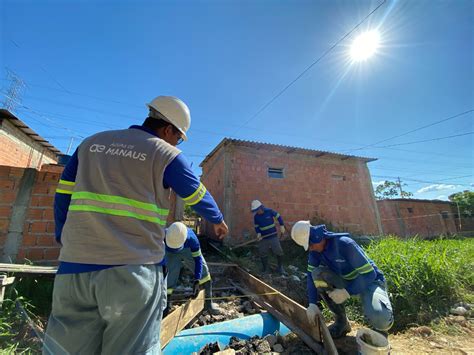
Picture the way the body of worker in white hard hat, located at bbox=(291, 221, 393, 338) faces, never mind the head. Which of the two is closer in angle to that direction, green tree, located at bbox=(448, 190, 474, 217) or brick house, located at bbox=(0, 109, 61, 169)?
the brick house

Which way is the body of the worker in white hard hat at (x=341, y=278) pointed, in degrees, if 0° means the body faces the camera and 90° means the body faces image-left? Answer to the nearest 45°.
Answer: approximately 45°

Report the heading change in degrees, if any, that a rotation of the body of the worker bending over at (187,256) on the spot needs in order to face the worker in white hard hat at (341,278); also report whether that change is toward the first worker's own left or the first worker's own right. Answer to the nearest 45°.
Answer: approximately 45° to the first worker's own left
